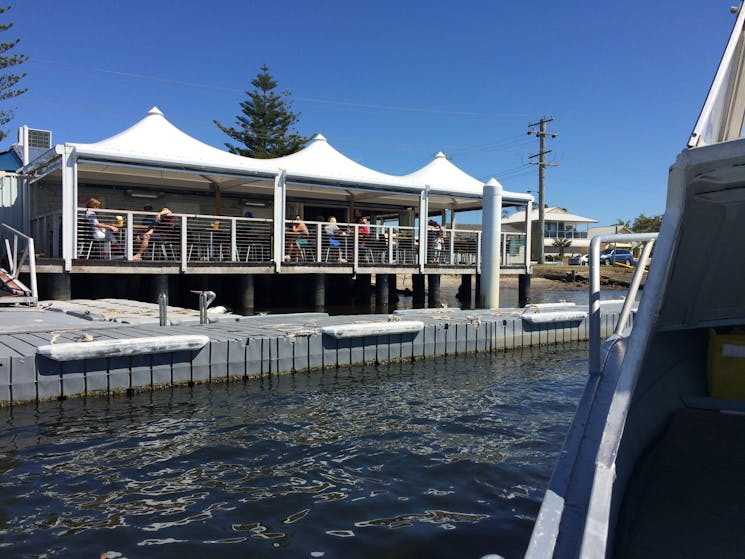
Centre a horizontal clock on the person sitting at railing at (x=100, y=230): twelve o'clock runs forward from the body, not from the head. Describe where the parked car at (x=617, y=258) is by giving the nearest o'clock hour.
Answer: The parked car is roughly at 11 o'clock from the person sitting at railing.

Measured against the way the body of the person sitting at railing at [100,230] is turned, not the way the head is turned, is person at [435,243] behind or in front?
in front

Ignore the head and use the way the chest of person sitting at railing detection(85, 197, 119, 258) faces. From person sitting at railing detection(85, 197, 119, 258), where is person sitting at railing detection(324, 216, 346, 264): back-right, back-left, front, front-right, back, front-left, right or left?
front

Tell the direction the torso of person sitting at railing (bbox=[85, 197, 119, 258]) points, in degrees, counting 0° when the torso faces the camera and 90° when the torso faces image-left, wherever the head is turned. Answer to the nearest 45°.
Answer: approximately 270°

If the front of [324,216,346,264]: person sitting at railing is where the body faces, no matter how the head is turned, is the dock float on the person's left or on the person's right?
on the person's right

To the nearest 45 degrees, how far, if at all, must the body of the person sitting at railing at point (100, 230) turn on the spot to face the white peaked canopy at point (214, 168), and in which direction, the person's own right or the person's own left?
approximately 45° to the person's own left

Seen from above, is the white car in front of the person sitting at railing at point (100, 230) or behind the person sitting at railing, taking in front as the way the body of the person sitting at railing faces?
in front

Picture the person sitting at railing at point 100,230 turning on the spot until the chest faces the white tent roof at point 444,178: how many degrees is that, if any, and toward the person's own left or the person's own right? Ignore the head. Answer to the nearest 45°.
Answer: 0° — they already face it

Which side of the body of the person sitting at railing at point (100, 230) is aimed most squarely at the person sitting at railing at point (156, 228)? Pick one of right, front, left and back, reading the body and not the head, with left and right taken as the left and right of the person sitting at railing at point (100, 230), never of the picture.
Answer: front

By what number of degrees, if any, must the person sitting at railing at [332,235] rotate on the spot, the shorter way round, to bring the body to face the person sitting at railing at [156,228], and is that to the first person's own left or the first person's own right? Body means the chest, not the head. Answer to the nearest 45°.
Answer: approximately 135° to the first person's own right
